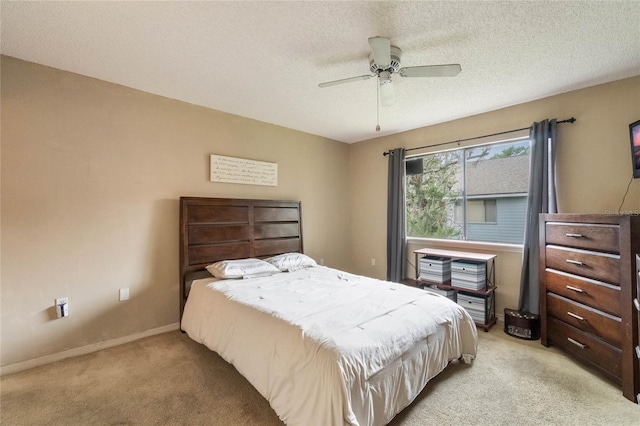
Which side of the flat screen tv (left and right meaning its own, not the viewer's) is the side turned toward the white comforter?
front

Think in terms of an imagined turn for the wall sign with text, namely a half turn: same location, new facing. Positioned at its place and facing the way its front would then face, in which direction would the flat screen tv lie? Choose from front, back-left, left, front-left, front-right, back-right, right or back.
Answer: back

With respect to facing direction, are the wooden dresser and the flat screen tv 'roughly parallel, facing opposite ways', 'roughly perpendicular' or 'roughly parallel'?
roughly parallel

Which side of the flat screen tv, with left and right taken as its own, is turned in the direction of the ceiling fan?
front

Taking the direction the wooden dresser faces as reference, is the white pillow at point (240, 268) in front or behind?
in front

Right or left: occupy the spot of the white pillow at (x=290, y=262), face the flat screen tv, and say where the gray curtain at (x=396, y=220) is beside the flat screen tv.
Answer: left

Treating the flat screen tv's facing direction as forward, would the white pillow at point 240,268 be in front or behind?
in front

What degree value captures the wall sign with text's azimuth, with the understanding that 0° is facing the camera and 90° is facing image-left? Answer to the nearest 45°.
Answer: approximately 315°

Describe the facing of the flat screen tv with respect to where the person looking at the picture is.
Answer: facing the viewer and to the left of the viewer

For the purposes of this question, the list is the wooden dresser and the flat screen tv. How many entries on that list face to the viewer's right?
0

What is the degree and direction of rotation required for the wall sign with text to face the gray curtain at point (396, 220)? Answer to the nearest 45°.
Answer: approximately 45° to its left
